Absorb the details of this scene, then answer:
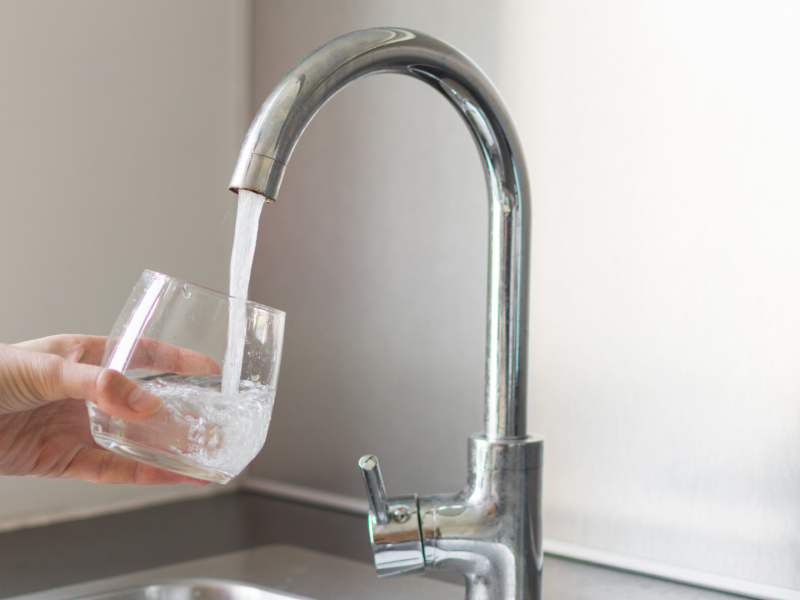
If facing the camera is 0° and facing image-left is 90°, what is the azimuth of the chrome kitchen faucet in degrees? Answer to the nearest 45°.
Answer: approximately 90°
